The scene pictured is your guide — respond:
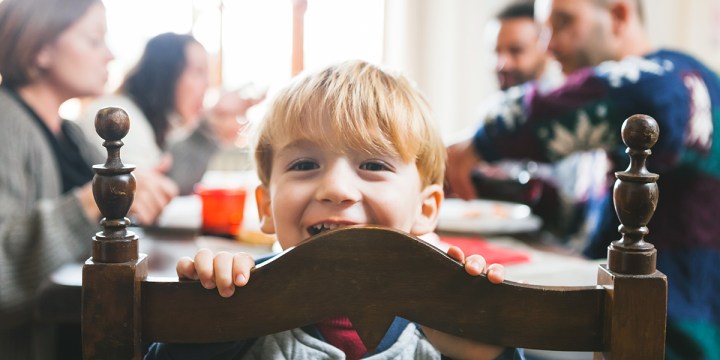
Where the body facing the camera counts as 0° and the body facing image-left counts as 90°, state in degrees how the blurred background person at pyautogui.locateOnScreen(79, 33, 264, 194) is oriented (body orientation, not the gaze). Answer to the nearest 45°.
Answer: approximately 270°

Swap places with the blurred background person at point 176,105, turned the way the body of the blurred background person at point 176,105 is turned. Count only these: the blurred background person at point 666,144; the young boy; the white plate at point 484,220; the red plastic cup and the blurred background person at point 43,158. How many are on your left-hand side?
0

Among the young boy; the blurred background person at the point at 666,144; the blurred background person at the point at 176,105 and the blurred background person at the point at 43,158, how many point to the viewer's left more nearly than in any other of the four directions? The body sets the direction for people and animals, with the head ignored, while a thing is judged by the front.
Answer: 1

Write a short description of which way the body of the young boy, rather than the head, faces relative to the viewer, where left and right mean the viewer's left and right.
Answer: facing the viewer

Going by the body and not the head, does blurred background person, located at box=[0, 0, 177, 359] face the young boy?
no

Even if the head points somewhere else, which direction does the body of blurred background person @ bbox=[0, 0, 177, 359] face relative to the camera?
to the viewer's right

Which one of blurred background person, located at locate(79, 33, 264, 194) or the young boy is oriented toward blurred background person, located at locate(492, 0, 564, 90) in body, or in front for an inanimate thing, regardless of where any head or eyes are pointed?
blurred background person, located at locate(79, 33, 264, 194)

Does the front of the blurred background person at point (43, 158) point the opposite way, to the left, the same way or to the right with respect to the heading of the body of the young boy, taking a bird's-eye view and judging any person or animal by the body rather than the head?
to the left

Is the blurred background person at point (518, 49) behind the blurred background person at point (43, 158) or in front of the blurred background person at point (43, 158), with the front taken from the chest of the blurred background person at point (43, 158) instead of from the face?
in front

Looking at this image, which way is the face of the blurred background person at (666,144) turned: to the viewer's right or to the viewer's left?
to the viewer's left

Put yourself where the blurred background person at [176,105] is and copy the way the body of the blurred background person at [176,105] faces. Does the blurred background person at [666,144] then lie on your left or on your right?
on your right

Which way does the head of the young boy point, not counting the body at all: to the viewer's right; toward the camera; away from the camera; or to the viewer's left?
toward the camera

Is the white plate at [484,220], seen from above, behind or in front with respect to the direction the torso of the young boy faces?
behind

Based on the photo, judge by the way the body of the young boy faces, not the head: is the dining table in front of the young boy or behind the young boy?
behind

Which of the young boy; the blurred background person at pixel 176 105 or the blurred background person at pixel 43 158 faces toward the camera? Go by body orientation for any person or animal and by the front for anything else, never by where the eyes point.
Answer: the young boy

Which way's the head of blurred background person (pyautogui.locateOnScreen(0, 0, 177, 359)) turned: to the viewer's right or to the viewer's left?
to the viewer's right

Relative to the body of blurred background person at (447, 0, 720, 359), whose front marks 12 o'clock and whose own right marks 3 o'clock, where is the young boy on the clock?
The young boy is roughly at 10 o'clock from the blurred background person.
